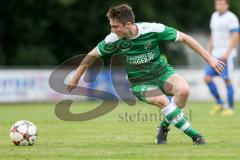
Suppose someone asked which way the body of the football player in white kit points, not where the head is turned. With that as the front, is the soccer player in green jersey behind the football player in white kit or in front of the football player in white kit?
in front

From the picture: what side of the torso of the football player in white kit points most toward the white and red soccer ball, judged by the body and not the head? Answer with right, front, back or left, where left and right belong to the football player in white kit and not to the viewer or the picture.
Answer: front

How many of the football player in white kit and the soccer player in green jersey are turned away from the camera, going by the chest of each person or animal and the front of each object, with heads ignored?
0

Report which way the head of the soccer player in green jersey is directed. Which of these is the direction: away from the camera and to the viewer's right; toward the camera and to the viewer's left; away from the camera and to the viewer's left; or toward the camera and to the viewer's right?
toward the camera and to the viewer's left

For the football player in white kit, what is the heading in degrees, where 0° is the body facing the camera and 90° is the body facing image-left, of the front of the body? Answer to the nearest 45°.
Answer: approximately 45°

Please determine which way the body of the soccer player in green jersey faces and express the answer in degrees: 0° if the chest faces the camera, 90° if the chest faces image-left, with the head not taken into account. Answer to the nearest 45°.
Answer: approximately 0°

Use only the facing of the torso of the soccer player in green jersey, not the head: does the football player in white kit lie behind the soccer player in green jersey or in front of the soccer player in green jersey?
behind

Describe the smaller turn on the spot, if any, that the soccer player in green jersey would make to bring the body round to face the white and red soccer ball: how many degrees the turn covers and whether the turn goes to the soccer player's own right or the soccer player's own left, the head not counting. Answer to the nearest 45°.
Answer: approximately 90° to the soccer player's own right
